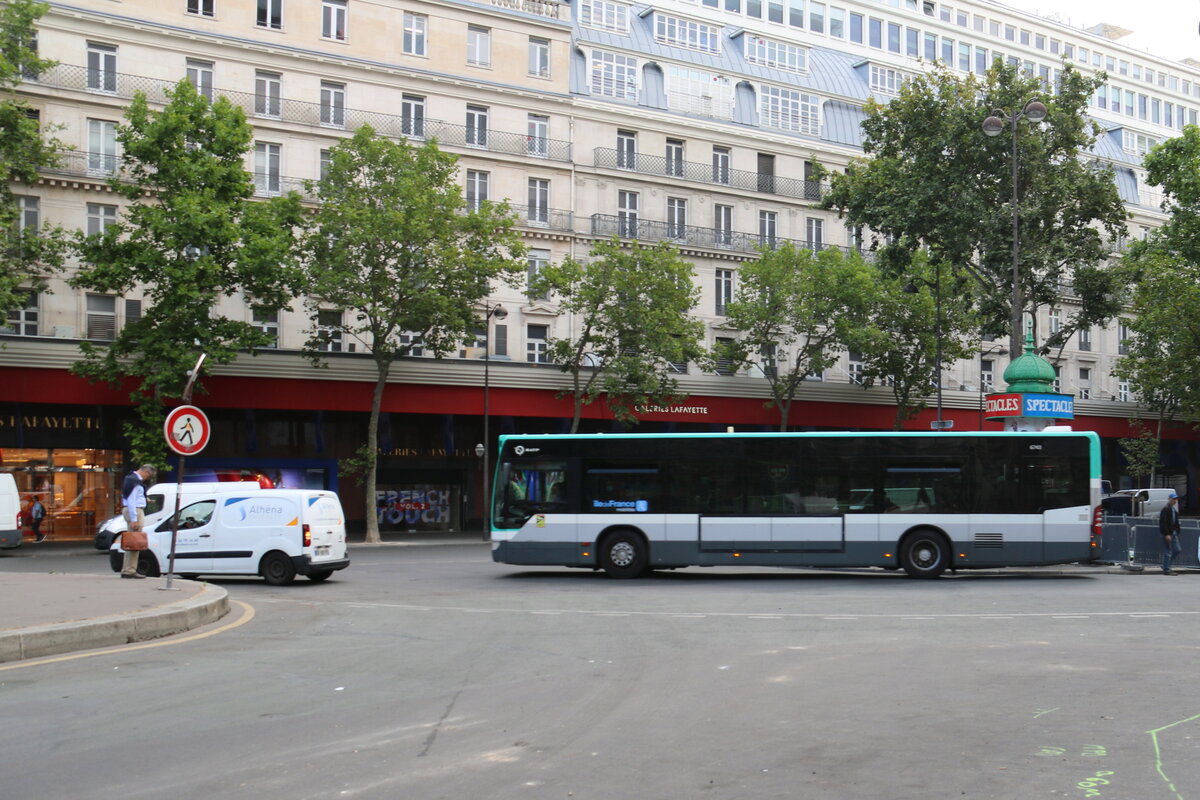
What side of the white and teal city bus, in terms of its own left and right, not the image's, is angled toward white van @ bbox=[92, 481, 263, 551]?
front

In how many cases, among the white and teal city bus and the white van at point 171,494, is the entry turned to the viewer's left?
2

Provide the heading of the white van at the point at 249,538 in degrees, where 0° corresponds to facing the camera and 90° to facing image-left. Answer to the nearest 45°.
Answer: approximately 135°

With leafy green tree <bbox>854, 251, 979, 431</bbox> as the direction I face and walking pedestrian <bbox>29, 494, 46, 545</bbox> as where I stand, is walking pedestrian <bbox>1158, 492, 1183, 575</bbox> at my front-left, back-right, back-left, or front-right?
front-right

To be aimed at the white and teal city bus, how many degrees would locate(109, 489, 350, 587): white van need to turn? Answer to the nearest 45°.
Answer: approximately 135° to its right

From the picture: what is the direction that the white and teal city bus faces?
to the viewer's left

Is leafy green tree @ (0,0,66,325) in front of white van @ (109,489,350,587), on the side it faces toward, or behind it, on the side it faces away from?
in front

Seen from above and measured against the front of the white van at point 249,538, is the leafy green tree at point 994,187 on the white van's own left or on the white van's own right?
on the white van's own right

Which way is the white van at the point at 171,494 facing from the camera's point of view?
to the viewer's left

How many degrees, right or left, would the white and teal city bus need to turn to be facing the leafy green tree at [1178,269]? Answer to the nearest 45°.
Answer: approximately 135° to its right

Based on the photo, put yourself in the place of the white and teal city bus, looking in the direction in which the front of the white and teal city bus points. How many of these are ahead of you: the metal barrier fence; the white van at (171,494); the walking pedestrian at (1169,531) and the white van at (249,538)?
2

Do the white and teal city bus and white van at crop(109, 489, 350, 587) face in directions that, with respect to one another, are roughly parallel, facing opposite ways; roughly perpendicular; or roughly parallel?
roughly parallel

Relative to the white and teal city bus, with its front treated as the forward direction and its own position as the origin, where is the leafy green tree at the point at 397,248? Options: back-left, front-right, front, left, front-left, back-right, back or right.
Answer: front-right

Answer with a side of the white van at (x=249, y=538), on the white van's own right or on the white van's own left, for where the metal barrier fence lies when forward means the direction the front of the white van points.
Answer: on the white van's own right

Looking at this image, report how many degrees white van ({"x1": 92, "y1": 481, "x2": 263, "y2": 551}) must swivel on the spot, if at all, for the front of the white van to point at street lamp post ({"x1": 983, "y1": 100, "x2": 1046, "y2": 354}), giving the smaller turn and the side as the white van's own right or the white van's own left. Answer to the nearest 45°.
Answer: approximately 180°

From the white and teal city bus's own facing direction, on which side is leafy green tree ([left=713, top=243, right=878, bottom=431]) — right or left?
on its right

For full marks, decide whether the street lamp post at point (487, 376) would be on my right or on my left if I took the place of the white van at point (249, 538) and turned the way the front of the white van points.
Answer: on my right

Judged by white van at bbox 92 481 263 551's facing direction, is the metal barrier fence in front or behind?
behind
